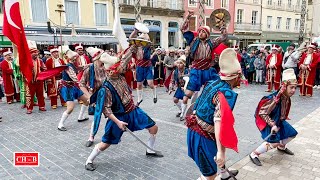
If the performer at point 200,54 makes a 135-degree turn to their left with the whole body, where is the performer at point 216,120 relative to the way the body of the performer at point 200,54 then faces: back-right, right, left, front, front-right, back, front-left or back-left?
back-right

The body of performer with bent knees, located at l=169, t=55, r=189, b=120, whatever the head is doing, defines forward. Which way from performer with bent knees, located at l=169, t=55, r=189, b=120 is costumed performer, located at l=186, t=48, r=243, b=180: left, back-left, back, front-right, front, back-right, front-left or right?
front-left

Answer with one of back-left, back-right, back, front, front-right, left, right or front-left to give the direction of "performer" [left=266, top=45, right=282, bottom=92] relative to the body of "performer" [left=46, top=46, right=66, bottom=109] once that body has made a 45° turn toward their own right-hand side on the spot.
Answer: left

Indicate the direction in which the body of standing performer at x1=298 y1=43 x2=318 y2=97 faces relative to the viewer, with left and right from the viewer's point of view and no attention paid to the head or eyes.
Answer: facing the viewer and to the left of the viewer

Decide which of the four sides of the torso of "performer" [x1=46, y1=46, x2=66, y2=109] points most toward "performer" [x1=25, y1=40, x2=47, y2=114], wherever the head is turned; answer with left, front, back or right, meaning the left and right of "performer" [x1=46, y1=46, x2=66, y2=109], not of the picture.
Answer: right

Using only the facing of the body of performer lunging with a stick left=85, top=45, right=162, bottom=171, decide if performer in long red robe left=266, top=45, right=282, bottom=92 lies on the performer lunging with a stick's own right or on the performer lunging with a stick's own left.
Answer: on the performer lunging with a stick's own left

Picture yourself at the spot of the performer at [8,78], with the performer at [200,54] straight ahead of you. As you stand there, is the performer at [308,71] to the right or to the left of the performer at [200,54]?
left

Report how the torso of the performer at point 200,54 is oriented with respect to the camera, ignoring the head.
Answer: toward the camera

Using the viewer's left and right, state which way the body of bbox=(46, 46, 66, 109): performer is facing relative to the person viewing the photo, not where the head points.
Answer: facing the viewer and to the right of the viewer

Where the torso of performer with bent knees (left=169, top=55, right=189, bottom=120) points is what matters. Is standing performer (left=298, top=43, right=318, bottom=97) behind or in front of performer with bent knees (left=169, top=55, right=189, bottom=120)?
behind
